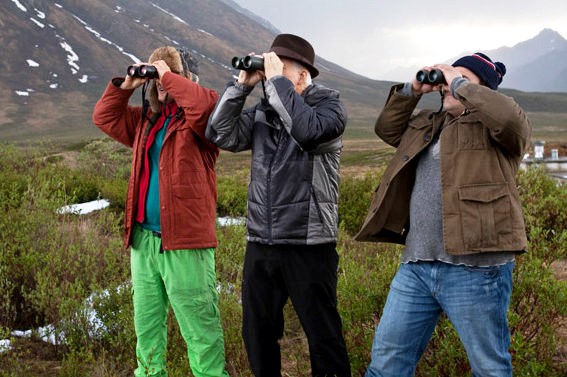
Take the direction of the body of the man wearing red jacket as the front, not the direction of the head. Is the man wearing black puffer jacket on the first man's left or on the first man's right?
on the first man's left

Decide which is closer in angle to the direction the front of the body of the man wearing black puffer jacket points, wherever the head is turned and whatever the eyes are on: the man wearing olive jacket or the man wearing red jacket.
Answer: the man wearing red jacket

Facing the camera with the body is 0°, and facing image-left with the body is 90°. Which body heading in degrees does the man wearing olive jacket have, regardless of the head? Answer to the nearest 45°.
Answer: approximately 45°

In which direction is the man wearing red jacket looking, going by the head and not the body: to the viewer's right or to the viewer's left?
to the viewer's left

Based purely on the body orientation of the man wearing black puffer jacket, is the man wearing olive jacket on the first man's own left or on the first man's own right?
on the first man's own left

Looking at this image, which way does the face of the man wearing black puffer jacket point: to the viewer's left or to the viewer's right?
to the viewer's left

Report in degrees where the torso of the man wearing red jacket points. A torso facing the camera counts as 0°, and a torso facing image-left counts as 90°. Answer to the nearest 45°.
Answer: approximately 45°

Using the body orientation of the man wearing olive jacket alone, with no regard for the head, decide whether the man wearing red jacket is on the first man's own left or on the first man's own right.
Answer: on the first man's own right
